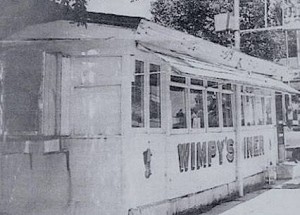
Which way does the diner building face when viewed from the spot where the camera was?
facing the viewer and to the right of the viewer
